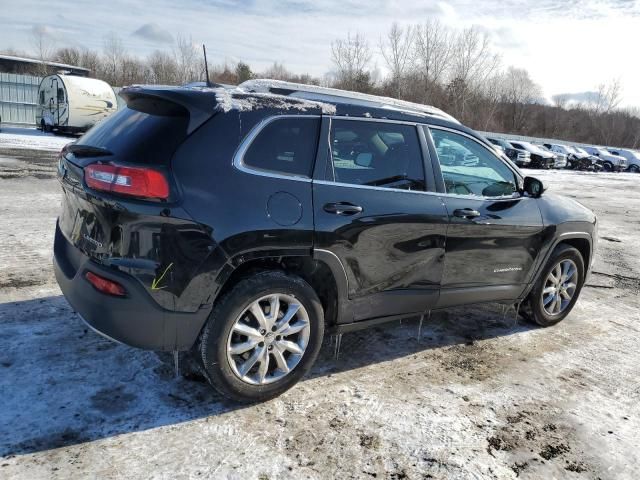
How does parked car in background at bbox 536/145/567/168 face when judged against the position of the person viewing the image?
facing the viewer and to the right of the viewer

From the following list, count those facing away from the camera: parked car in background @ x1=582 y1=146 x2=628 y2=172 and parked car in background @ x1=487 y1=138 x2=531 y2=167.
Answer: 0

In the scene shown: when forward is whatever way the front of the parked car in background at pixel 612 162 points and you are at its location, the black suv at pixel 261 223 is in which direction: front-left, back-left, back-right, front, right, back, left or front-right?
front-right

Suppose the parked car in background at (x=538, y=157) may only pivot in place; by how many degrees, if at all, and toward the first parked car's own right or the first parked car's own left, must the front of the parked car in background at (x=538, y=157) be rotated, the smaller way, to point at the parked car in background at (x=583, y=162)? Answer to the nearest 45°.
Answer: approximately 90° to the first parked car's own left

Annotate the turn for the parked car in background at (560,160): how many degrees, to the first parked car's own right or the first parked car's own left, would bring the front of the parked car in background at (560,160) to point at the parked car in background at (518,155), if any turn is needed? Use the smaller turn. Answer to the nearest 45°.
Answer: approximately 90° to the first parked car's own right

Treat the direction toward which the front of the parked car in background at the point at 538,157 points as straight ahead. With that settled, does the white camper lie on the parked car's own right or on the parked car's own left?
on the parked car's own right

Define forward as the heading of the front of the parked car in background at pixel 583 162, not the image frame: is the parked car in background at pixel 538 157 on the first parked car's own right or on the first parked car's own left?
on the first parked car's own right

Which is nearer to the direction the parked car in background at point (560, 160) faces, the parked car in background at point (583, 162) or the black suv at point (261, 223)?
the black suv

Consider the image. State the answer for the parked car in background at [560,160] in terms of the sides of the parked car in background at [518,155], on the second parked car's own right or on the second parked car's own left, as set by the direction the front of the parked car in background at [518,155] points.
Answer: on the second parked car's own left

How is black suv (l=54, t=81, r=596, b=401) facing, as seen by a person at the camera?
facing away from the viewer and to the right of the viewer
